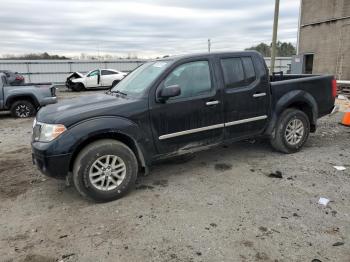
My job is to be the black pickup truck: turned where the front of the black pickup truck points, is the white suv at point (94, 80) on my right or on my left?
on my right

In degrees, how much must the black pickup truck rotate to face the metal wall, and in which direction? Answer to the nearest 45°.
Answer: approximately 90° to its right

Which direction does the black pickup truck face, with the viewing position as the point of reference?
facing the viewer and to the left of the viewer

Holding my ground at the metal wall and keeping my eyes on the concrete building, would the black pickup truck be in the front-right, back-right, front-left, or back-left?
front-right

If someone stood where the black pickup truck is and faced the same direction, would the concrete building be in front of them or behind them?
behind
